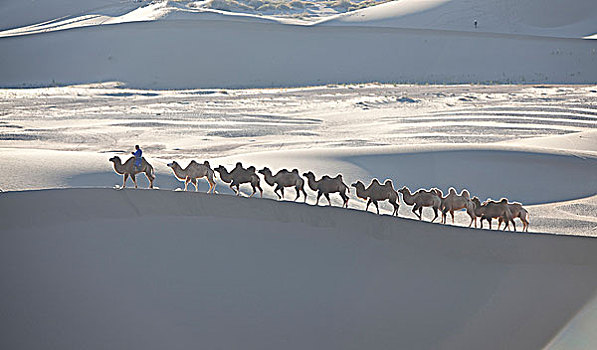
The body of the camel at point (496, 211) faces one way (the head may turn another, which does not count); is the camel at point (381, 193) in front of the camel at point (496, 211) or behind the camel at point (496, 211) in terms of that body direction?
in front

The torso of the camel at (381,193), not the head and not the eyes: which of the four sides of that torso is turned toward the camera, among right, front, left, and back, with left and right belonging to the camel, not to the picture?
left

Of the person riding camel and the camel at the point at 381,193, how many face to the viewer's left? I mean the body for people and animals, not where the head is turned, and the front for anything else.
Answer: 2

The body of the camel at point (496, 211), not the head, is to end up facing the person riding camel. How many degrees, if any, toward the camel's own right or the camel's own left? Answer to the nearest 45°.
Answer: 0° — it already faces them

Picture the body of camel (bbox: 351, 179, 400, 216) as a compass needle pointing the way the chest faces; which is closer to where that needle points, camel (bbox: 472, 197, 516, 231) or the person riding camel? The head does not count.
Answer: the person riding camel

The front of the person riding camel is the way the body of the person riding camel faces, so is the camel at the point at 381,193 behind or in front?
behind

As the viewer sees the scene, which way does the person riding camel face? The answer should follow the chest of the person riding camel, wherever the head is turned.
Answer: to the viewer's left

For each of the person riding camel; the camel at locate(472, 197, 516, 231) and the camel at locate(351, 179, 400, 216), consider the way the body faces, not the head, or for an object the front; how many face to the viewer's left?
3

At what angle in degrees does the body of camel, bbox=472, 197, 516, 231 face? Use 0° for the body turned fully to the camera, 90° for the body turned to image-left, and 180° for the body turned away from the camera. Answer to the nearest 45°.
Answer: approximately 90°

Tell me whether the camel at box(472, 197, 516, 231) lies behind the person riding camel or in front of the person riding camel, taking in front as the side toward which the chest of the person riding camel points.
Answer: behind

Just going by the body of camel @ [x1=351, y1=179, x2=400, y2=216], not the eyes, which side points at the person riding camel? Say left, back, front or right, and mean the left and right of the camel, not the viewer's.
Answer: front

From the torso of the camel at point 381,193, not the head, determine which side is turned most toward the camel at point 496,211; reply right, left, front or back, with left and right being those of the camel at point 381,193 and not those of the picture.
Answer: back
